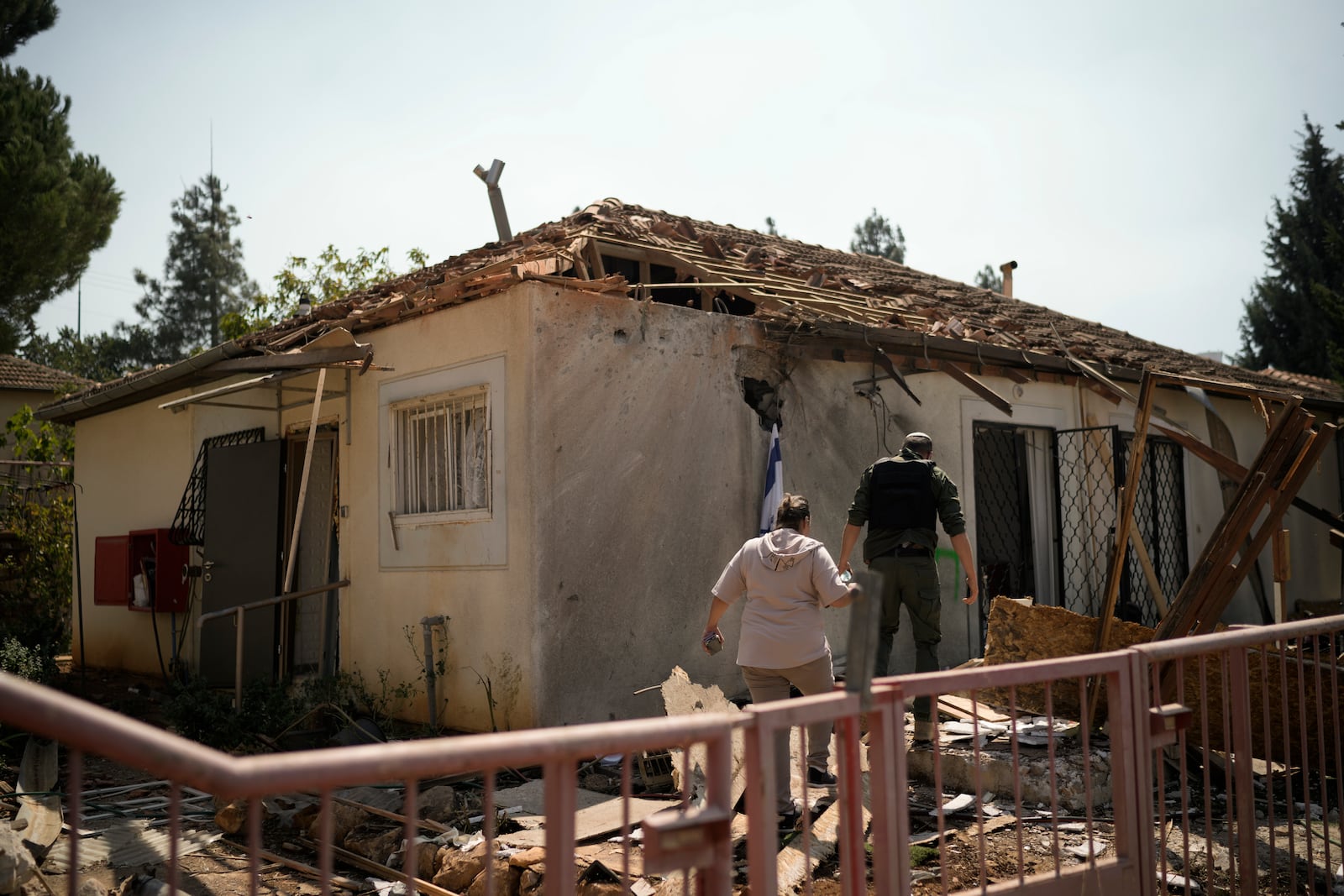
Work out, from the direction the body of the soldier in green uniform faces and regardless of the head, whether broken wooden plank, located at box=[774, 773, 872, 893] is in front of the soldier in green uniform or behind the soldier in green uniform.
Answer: behind

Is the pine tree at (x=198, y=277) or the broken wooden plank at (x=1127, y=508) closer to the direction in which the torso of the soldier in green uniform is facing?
the pine tree

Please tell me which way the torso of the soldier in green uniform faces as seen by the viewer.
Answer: away from the camera

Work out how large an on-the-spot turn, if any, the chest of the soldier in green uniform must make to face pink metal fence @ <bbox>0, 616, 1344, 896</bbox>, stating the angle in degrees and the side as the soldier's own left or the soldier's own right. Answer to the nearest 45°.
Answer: approximately 180°

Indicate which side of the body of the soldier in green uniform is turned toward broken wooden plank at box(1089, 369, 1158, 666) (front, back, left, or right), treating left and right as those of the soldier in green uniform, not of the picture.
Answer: right

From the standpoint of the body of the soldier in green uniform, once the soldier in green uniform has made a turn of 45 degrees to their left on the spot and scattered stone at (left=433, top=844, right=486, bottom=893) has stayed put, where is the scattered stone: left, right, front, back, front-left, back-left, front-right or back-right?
left

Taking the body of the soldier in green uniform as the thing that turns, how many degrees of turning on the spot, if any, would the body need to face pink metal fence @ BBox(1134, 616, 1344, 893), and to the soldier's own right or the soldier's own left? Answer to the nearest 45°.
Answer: approximately 135° to the soldier's own right

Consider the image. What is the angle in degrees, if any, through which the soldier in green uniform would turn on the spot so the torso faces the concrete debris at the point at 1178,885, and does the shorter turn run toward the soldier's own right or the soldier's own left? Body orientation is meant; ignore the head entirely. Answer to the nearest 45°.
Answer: approximately 135° to the soldier's own right

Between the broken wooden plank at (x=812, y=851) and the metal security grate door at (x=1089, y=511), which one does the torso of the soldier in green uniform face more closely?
the metal security grate door

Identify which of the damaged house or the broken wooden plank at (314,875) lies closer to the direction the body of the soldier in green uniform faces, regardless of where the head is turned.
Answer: the damaged house

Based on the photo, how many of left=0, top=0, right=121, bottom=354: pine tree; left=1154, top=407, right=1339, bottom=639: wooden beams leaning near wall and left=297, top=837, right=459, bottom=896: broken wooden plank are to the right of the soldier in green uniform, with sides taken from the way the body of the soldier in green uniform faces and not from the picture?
1

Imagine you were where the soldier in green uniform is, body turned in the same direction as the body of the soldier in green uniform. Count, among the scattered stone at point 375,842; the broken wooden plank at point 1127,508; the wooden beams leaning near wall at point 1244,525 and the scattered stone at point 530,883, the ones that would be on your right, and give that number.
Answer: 2

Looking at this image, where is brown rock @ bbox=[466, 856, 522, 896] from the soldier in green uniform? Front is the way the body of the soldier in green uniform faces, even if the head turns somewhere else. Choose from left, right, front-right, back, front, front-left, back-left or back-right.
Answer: back-left

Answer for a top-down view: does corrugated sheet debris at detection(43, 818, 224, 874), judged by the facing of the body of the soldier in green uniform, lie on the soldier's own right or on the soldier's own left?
on the soldier's own left

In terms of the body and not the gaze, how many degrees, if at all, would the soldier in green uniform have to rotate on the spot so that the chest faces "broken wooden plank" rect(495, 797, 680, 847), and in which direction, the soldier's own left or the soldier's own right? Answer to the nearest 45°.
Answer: approximately 135° to the soldier's own left

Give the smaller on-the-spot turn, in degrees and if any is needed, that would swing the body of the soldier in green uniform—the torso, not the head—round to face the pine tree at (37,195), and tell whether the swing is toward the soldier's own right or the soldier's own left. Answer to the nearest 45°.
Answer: approximately 45° to the soldier's own left
